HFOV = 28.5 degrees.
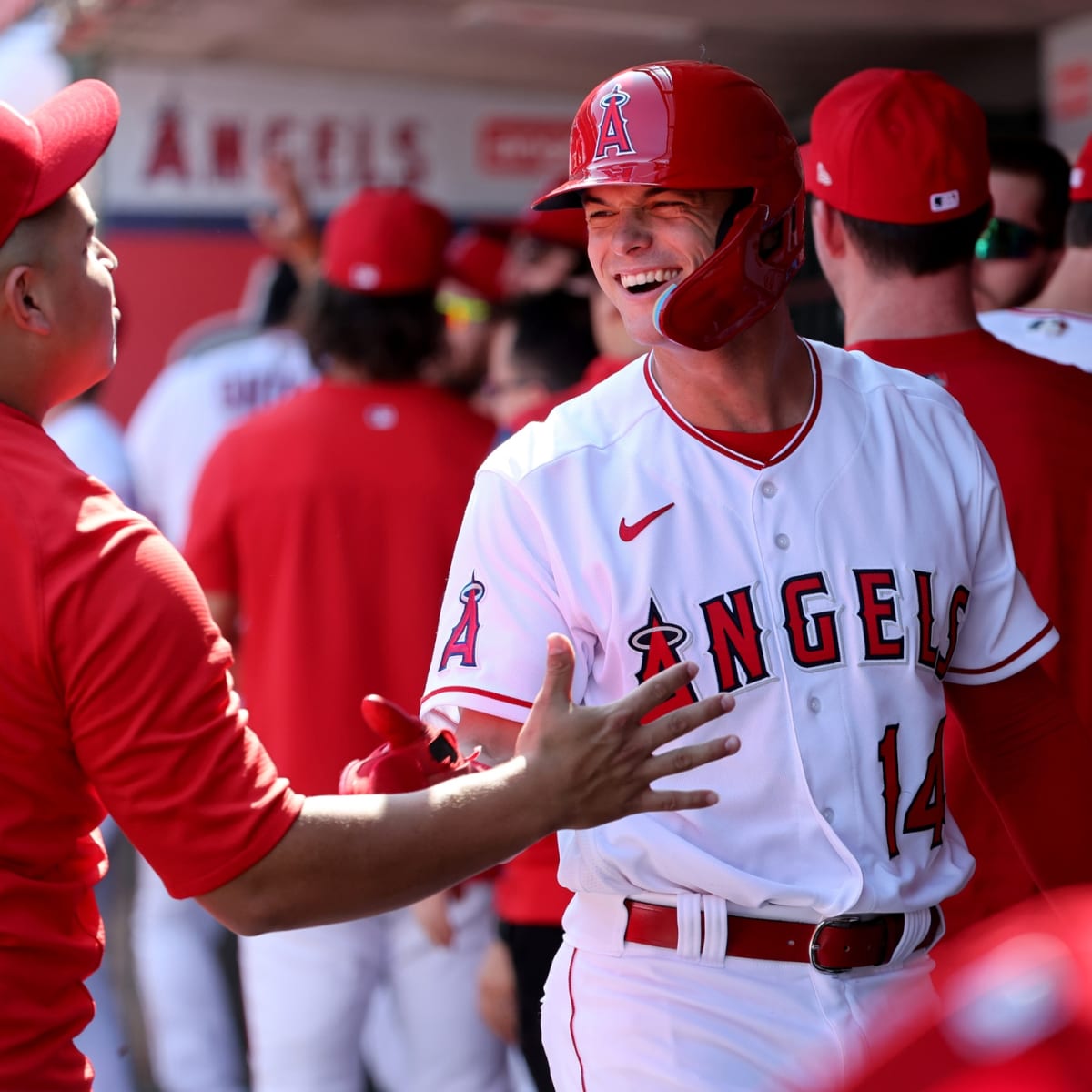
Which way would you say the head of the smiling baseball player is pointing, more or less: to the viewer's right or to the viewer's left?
to the viewer's left

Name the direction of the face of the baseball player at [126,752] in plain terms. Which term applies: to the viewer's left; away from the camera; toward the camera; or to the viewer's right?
to the viewer's right

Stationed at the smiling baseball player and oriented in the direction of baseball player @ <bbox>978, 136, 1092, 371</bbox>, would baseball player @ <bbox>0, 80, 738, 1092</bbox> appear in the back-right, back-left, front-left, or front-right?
back-left
